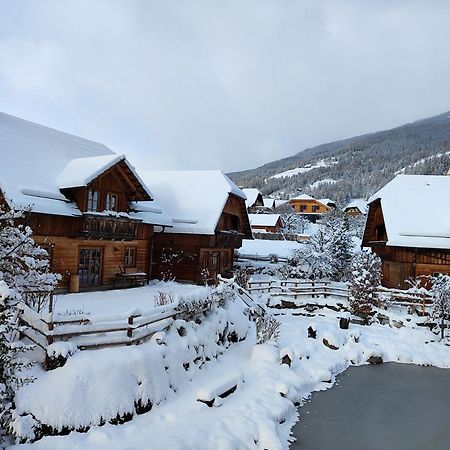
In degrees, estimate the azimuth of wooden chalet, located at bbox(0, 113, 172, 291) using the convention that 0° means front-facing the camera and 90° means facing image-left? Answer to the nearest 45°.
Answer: approximately 315°

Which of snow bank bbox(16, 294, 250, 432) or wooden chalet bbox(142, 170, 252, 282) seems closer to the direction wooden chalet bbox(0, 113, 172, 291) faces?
the snow bank

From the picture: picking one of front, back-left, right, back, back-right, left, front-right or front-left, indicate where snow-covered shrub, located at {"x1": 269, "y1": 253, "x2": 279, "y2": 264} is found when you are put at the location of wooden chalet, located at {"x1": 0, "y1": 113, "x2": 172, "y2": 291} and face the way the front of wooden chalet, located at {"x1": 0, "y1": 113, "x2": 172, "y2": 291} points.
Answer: left

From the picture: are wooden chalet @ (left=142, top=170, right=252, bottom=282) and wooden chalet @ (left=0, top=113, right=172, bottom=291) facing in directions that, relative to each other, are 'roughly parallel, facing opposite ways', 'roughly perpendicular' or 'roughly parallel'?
roughly parallel

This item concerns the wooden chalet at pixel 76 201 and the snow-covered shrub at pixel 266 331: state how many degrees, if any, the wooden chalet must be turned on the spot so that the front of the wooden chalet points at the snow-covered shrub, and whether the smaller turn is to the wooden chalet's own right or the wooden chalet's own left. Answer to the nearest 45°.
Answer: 0° — it already faces it

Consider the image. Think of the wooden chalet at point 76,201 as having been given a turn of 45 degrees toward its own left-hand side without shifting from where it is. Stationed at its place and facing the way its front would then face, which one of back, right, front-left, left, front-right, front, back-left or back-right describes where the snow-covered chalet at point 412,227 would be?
front

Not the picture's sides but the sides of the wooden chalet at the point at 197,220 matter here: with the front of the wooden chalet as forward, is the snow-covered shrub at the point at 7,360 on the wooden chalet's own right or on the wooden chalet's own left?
on the wooden chalet's own right

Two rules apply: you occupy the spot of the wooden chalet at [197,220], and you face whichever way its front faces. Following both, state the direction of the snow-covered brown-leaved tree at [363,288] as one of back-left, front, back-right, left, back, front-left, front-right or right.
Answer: front

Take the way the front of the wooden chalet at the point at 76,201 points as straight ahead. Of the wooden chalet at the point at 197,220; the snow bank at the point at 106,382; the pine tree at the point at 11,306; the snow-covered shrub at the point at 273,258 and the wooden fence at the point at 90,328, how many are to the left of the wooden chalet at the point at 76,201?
2

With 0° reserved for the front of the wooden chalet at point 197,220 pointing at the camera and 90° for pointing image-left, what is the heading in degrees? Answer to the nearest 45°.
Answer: approximately 315°

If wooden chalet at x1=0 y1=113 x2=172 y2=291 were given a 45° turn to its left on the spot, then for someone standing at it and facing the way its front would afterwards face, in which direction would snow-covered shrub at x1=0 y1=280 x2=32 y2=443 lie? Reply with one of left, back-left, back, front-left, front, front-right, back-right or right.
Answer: right

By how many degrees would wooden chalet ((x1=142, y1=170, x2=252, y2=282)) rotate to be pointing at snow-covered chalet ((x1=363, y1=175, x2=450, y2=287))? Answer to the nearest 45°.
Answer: approximately 45° to its left

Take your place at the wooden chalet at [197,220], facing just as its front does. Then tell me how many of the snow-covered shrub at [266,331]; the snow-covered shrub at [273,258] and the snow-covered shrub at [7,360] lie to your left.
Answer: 1

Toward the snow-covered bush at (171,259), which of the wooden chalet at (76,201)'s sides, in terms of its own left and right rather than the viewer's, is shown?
left

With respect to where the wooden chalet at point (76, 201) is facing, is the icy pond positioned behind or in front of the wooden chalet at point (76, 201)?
in front

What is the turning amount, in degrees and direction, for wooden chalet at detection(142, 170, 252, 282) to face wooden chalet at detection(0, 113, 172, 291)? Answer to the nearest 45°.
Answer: approximately 90° to its right

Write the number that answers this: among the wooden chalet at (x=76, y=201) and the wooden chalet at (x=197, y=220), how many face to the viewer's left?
0
